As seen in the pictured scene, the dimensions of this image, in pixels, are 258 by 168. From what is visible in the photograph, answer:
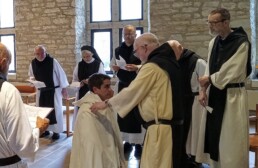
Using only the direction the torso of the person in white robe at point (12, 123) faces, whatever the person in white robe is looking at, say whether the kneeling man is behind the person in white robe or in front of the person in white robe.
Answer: in front

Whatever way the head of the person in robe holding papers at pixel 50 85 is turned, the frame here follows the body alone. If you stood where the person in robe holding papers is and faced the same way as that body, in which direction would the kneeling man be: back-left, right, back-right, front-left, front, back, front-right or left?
front-left

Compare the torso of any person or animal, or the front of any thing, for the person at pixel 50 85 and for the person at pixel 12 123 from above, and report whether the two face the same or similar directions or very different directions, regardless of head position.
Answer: very different directions

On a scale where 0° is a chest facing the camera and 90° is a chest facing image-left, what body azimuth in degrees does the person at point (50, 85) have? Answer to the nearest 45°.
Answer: approximately 45°

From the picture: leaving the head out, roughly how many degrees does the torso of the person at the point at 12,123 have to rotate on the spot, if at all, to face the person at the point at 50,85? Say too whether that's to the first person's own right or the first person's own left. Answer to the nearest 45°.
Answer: approximately 45° to the first person's own left

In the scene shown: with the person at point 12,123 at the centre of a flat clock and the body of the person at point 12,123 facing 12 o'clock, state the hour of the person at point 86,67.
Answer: the person at point 86,67 is roughly at 11 o'clock from the person at point 12,123.

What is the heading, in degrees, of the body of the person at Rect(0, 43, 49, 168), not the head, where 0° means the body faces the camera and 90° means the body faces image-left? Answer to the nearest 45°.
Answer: approximately 225°
